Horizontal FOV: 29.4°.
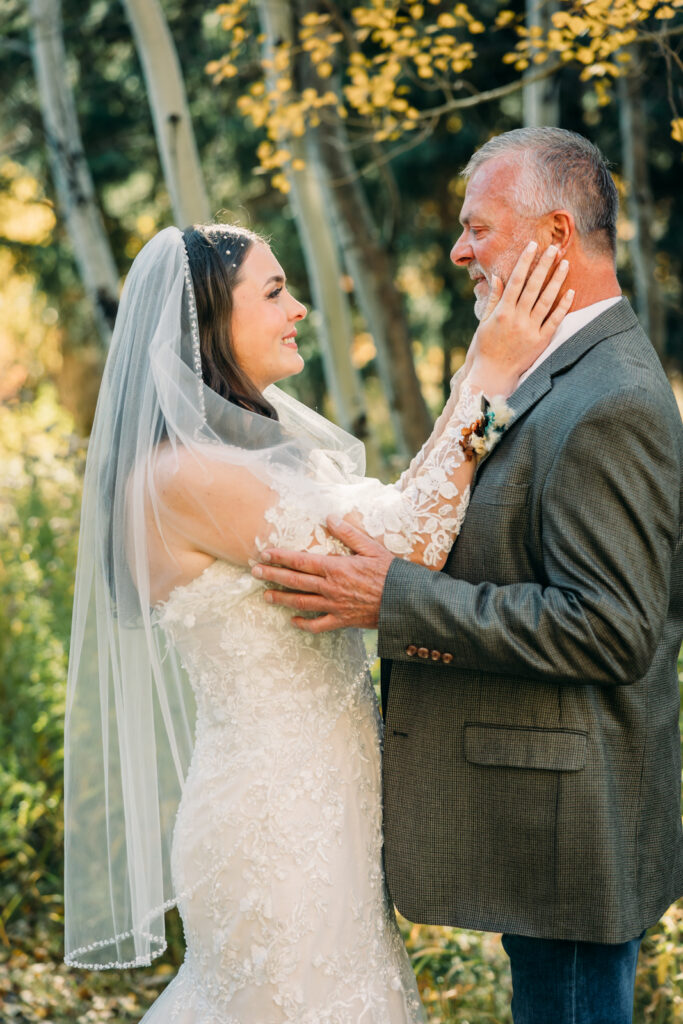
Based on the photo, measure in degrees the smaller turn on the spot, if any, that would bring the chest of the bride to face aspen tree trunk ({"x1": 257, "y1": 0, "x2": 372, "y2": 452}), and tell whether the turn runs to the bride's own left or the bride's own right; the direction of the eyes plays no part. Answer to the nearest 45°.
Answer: approximately 90° to the bride's own left

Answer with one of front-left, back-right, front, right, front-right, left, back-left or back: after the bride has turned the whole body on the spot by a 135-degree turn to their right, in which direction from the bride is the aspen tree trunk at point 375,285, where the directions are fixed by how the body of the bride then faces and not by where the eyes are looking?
back-right

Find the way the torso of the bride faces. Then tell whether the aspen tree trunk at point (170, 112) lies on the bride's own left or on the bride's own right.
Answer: on the bride's own left

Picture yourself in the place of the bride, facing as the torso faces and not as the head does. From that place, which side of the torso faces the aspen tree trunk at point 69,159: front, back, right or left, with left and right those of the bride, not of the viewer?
left

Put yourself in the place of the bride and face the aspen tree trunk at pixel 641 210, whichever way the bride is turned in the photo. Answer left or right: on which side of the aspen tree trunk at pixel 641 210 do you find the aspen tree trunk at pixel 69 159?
left

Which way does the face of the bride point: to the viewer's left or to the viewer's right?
to the viewer's right

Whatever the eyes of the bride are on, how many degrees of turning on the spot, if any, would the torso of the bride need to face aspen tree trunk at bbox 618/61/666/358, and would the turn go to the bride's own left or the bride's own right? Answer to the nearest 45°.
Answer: approximately 45° to the bride's own left

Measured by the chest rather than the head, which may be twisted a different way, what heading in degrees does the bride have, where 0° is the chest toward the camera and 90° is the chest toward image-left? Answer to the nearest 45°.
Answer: approximately 270°

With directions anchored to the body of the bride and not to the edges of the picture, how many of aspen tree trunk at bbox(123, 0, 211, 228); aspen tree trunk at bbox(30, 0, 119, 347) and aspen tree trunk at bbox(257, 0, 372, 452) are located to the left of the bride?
3
